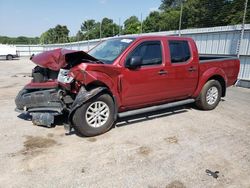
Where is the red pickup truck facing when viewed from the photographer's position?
facing the viewer and to the left of the viewer
